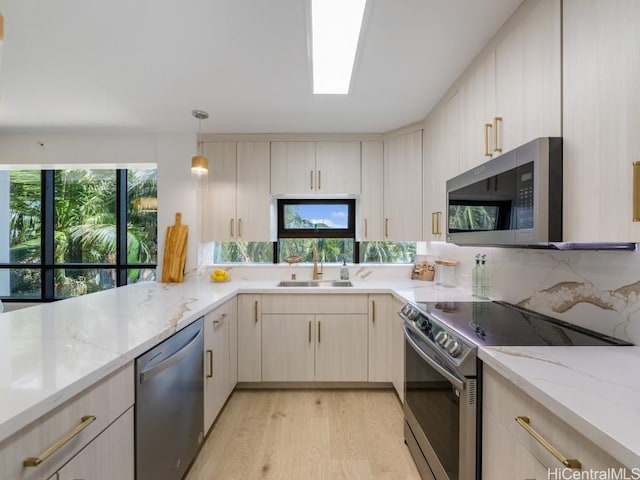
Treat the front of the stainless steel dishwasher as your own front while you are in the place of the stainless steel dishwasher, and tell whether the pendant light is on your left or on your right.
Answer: on your left

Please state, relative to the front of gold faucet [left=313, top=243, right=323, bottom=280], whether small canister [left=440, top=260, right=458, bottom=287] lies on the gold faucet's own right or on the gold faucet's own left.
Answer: on the gold faucet's own left

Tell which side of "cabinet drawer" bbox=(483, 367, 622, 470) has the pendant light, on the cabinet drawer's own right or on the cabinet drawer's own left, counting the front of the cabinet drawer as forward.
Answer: on the cabinet drawer's own right

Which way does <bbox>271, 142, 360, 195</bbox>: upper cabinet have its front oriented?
toward the camera

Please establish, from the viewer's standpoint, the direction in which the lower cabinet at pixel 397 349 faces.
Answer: facing to the left of the viewer

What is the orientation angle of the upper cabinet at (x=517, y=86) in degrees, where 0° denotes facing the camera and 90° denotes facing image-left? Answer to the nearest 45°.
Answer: approximately 45°

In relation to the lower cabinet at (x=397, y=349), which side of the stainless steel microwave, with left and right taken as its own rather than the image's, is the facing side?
right

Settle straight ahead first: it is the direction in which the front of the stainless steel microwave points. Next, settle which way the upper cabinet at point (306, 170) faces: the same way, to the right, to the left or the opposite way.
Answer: to the left

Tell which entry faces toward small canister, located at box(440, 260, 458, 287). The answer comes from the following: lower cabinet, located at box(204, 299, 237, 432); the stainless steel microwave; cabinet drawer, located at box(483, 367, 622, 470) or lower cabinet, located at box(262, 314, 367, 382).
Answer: lower cabinet, located at box(204, 299, 237, 432)

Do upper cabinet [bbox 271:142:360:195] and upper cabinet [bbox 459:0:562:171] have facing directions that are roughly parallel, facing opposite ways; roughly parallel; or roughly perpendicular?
roughly perpendicular

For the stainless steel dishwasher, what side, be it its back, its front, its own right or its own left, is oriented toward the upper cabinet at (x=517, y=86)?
front
